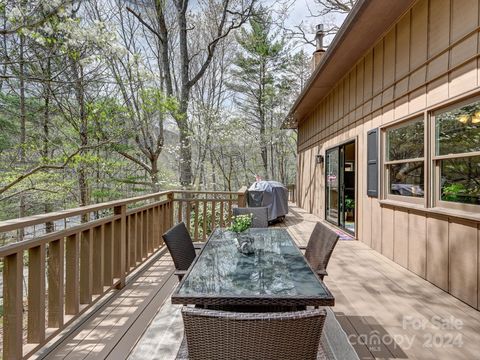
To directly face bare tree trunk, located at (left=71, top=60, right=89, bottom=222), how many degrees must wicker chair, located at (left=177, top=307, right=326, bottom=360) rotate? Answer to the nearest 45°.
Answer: approximately 45° to its left

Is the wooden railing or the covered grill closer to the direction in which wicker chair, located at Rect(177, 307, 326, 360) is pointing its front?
the covered grill

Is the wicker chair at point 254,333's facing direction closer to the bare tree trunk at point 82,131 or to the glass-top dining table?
the glass-top dining table

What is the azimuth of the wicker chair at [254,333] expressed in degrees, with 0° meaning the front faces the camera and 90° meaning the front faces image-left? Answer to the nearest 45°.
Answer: approximately 180°
